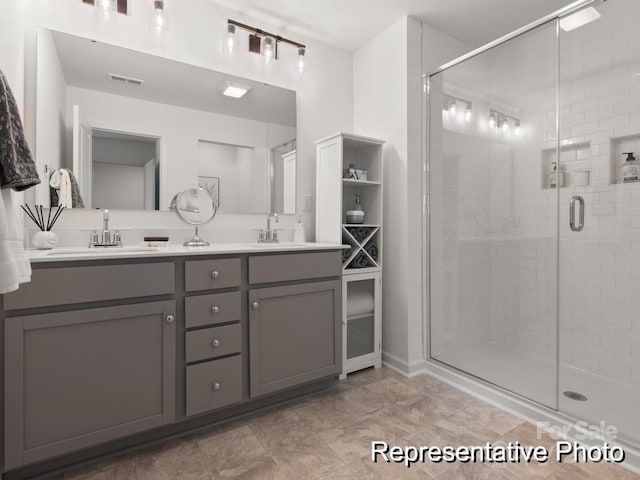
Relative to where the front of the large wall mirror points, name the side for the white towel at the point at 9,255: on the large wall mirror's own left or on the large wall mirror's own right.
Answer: on the large wall mirror's own right

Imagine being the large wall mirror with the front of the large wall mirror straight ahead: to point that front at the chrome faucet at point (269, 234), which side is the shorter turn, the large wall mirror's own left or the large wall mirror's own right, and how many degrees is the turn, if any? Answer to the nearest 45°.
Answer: approximately 45° to the large wall mirror's own left

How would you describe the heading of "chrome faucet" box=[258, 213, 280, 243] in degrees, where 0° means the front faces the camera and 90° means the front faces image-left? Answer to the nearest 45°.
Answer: approximately 315°

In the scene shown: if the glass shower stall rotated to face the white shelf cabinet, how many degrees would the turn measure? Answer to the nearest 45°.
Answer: approximately 45° to its right

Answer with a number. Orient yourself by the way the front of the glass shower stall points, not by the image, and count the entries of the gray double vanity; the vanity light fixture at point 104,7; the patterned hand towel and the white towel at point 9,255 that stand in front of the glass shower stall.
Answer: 4

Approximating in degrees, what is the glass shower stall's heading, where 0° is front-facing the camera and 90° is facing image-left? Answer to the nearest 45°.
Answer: approximately 45°

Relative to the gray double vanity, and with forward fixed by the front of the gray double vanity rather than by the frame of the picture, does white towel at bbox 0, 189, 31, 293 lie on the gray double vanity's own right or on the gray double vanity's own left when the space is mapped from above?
on the gray double vanity's own right

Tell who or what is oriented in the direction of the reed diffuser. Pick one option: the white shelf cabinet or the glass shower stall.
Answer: the glass shower stall
